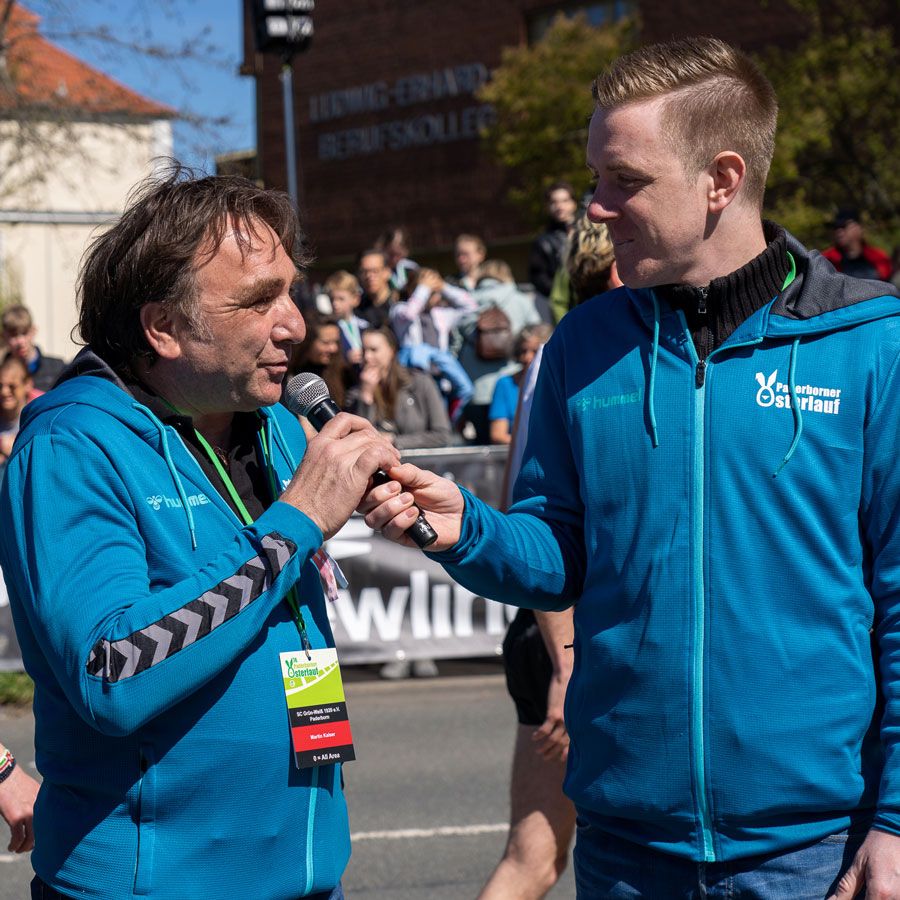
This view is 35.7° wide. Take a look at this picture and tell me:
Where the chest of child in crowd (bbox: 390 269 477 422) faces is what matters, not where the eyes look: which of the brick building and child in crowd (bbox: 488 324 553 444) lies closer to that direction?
the child in crowd

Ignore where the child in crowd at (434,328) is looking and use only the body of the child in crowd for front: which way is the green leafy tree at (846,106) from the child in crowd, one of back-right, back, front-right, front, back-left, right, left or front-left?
left

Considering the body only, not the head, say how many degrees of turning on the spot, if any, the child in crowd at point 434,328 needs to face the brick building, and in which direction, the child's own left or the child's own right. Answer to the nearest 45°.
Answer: approximately 135° to the child's own left

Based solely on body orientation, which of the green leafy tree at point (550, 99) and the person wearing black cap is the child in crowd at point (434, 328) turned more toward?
the person wearing black cap

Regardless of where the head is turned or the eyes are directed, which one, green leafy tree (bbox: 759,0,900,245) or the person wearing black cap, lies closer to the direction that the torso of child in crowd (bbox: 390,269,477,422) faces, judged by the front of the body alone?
the person wearing black cap

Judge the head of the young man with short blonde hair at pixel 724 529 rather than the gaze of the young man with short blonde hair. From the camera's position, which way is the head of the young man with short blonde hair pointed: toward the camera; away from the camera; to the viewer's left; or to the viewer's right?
to the viewer's left

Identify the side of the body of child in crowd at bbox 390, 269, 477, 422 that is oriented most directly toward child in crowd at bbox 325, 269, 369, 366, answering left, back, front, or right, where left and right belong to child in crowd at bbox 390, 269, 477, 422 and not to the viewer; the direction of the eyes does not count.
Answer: right

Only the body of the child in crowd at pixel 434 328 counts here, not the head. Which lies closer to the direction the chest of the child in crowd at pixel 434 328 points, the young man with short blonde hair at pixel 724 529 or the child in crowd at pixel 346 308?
the young man with short blonde hair

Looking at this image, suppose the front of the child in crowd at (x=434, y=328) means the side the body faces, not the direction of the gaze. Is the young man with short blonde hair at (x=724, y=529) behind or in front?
in front

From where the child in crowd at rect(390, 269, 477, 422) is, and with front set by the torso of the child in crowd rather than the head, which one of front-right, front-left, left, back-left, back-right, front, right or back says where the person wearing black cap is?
front-left
